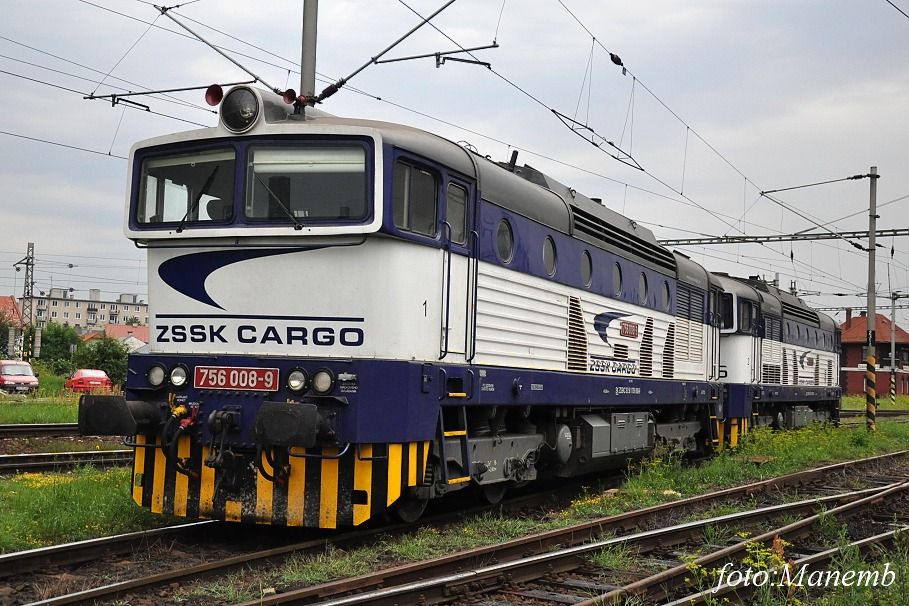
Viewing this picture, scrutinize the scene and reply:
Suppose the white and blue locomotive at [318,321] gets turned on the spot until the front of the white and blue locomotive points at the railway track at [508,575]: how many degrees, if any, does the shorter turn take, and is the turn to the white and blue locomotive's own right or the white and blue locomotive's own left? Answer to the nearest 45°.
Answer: approximately 90° to the white and blue locomotive's own left

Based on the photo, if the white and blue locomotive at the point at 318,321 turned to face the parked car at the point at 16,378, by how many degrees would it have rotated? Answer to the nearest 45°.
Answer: approximately 90° to its right

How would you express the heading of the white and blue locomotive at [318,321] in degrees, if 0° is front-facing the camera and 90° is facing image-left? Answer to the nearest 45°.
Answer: approximately 45°

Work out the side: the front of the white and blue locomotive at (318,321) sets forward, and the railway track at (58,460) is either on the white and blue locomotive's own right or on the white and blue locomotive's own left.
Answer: on the white and blue locomotive's own right

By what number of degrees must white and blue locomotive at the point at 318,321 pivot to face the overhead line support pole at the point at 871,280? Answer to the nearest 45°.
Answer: approximately 180°

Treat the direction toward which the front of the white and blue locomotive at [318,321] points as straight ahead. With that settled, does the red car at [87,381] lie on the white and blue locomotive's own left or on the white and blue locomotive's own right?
on the white and blue locomotive's own right
